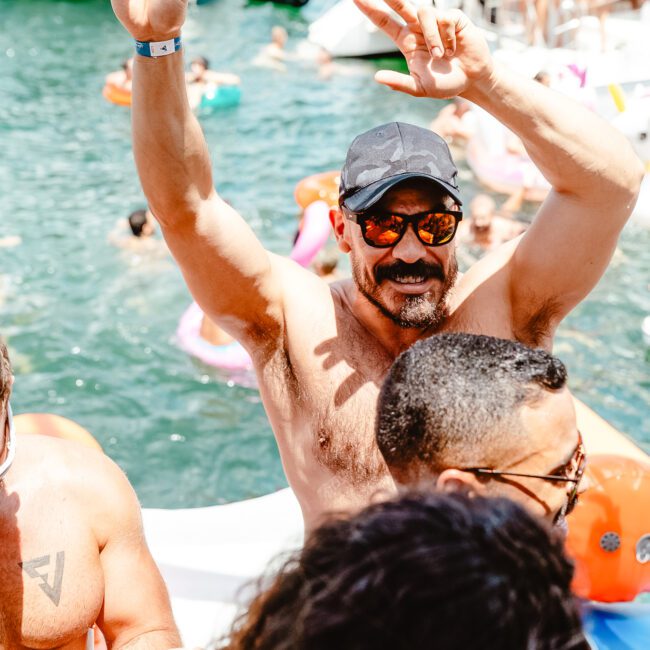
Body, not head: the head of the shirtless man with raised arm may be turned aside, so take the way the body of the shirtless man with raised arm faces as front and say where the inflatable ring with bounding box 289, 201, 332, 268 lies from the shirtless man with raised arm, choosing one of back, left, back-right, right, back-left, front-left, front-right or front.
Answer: back

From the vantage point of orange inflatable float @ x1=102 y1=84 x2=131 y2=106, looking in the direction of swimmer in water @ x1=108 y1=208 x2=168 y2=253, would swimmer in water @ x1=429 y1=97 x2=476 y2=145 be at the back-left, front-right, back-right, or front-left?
front-left

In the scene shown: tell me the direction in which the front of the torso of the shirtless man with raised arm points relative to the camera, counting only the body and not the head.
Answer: toward the camera

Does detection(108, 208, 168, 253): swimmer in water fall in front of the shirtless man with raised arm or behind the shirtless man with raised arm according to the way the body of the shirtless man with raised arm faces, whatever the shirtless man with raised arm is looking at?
behind

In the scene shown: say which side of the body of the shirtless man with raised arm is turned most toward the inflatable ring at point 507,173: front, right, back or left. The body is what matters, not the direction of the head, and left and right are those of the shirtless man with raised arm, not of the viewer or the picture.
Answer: back

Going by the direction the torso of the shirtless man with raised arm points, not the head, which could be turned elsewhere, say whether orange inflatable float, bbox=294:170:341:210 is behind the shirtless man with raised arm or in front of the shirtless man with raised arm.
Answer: behind

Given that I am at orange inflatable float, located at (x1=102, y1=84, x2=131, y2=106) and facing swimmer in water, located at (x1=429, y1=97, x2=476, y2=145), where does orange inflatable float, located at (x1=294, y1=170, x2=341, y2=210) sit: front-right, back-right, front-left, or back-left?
front-right

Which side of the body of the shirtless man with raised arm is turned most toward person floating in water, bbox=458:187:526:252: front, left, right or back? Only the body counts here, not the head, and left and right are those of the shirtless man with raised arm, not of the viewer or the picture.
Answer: back
